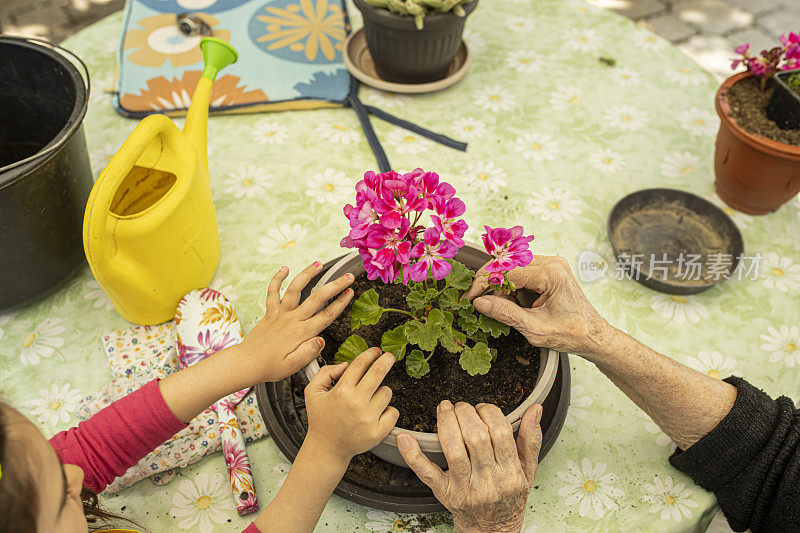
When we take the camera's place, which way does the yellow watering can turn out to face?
facing away from the viewer and to the right of the viewer

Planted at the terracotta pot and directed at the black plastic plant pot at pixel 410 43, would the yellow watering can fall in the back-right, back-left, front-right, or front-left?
front-left

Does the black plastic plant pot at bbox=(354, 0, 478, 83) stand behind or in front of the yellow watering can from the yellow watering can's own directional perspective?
in front

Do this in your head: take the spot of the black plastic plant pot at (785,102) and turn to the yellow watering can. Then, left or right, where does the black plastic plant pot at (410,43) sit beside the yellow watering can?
right

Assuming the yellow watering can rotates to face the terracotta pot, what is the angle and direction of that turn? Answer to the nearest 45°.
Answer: approximately 45° to its right

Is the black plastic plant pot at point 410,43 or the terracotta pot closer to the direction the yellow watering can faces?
the black plastic plant pot

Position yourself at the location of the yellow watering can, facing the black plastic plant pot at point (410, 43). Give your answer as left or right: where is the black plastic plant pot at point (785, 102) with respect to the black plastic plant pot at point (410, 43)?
right

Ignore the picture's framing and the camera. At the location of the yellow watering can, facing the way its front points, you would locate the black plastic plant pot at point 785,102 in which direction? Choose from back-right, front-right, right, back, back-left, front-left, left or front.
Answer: front-right
